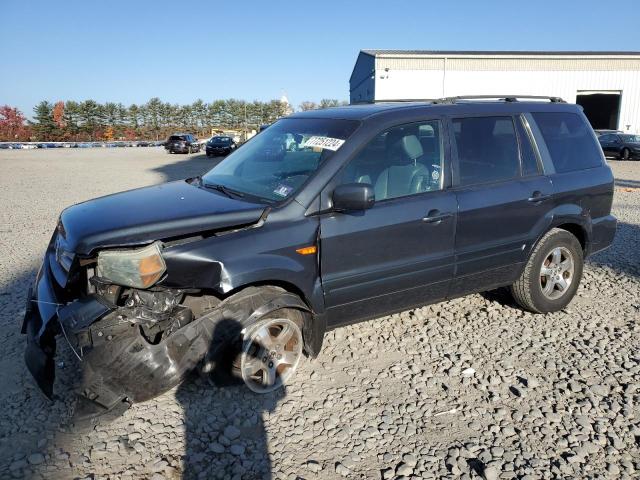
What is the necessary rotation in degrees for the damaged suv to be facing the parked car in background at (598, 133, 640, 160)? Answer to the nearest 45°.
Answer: approximately 180°

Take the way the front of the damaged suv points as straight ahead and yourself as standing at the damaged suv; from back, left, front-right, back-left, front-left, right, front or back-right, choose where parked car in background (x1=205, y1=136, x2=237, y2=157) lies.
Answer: back-right

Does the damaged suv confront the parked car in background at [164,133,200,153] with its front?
no

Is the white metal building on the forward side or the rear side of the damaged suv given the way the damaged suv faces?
on the rear side

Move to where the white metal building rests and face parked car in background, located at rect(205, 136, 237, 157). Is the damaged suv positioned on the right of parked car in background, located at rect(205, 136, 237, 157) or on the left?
left

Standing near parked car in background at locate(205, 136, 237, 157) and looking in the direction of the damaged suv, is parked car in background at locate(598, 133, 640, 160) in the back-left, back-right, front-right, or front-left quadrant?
front-left

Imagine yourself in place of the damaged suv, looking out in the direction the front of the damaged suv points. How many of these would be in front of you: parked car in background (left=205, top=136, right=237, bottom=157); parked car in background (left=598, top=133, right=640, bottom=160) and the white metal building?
0

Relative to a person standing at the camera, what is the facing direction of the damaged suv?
facing the viewer and to the left of the viewer
